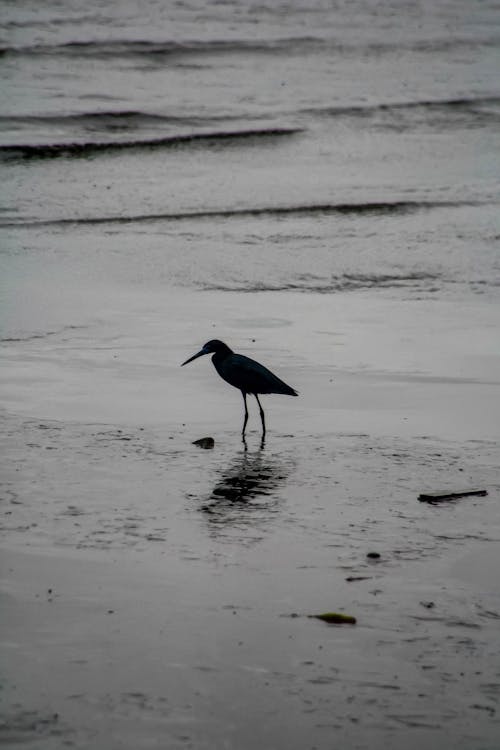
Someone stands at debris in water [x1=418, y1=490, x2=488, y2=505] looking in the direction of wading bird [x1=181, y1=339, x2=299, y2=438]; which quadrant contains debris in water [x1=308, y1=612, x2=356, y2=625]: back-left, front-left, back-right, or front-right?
back-left

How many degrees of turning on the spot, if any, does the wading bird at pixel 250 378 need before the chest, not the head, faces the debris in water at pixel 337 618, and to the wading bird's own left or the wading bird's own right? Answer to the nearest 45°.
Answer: approximately 90° to the wading bird's own left

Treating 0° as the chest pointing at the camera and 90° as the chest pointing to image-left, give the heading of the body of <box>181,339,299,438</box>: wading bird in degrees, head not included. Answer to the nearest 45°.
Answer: approximately 90°

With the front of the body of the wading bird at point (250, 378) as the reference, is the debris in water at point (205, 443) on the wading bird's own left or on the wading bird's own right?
on the wading bird's own left

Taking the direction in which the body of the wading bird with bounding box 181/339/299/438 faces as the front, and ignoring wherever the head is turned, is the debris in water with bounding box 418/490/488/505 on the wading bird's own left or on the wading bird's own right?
on the wading bird's own left

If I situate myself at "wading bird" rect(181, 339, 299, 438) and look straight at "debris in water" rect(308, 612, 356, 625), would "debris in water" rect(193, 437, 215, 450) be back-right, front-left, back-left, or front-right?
front-right
